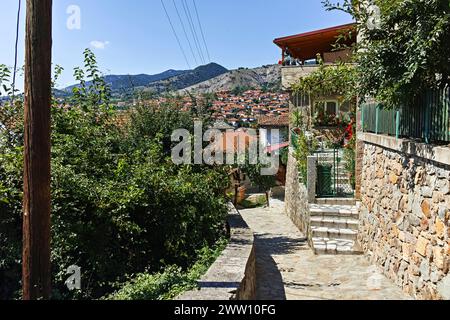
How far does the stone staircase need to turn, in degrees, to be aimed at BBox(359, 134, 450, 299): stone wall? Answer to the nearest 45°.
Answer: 0° — it already faces it

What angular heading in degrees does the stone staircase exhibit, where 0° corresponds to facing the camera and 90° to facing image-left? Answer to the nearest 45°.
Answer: approximately 0°

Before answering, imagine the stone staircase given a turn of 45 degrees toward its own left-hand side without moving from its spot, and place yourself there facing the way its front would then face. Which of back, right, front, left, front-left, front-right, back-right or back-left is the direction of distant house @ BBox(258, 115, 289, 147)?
back-left

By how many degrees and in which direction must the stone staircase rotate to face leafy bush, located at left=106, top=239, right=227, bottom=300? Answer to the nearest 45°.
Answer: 0° — it already faces it

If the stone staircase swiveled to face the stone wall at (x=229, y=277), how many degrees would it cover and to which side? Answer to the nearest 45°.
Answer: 0° — it already faces it
